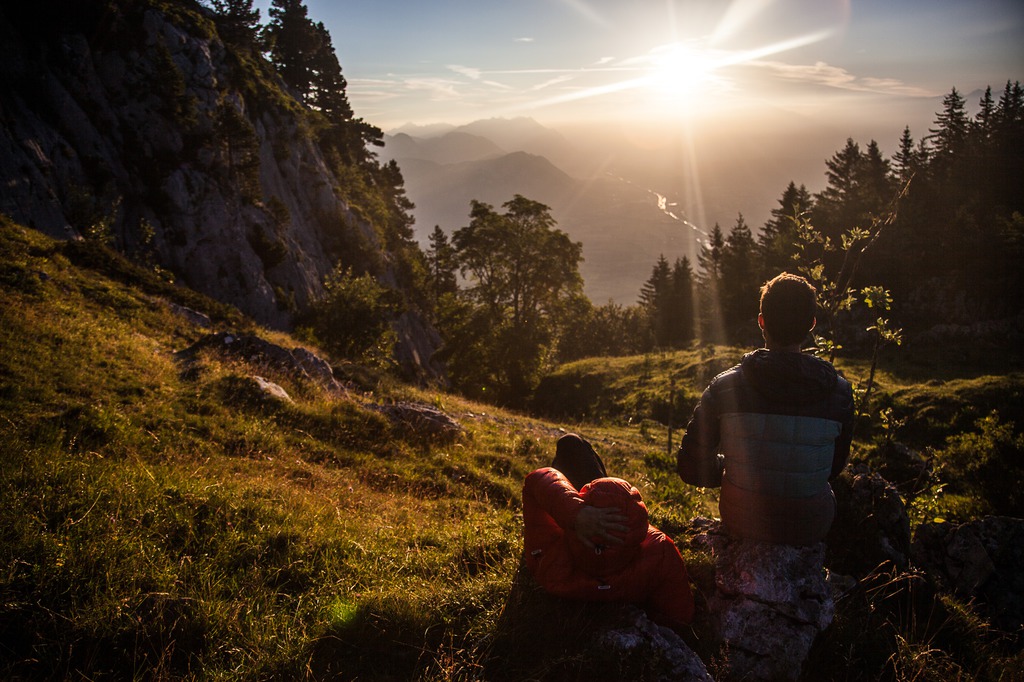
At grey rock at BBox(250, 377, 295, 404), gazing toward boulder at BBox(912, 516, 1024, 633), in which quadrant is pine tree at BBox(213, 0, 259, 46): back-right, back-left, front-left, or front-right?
back-left

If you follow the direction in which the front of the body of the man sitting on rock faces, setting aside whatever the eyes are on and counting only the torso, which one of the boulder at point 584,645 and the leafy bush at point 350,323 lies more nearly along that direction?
the leafy bush

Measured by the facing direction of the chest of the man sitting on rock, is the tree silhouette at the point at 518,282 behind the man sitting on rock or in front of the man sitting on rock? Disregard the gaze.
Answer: in front

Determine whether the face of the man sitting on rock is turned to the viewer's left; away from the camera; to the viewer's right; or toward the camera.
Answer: away from the camera

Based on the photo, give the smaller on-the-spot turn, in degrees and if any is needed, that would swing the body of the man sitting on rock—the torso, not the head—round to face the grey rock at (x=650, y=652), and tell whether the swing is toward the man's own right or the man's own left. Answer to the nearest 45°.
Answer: approximately 135° to the man's own left

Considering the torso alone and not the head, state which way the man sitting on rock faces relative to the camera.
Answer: away from the camera
